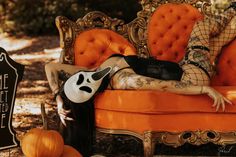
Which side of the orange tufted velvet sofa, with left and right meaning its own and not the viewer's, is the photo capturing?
front

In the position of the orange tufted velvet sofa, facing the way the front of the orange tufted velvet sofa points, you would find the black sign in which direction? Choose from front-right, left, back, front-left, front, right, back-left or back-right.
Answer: front-right
